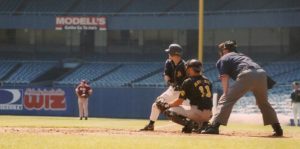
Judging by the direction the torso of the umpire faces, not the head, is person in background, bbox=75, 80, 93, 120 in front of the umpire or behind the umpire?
in front

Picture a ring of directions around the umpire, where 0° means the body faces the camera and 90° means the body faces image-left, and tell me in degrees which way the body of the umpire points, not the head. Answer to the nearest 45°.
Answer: approximately 135°

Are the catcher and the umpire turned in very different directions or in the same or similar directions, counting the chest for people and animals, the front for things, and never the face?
same or similar directions

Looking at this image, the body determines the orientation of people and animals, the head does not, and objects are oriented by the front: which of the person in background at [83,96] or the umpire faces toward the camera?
the person in background

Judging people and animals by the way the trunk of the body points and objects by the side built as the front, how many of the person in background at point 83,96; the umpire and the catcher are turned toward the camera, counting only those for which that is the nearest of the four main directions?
1

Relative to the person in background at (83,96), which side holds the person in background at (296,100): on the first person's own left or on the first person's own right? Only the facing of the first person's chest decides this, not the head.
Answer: on the first person's own left

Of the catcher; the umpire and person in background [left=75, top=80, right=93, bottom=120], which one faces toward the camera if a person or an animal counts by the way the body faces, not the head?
the person in background

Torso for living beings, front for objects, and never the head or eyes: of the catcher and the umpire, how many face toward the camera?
0

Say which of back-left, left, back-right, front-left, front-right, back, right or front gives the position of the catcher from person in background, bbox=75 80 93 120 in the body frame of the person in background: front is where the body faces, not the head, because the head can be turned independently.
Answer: front

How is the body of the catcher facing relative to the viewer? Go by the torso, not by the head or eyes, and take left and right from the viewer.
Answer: facing away from the viewer and to the left of the viewer

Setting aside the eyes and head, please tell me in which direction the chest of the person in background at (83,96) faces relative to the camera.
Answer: toward the camera

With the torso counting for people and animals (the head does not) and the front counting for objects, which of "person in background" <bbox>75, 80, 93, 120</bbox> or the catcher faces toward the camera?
the person in background

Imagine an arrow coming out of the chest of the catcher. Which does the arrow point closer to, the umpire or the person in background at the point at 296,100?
the person in background

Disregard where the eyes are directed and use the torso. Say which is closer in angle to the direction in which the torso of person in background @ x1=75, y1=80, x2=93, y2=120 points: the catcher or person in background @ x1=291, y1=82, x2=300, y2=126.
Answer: the catcher

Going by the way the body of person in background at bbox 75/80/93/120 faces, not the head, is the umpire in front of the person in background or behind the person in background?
in front
